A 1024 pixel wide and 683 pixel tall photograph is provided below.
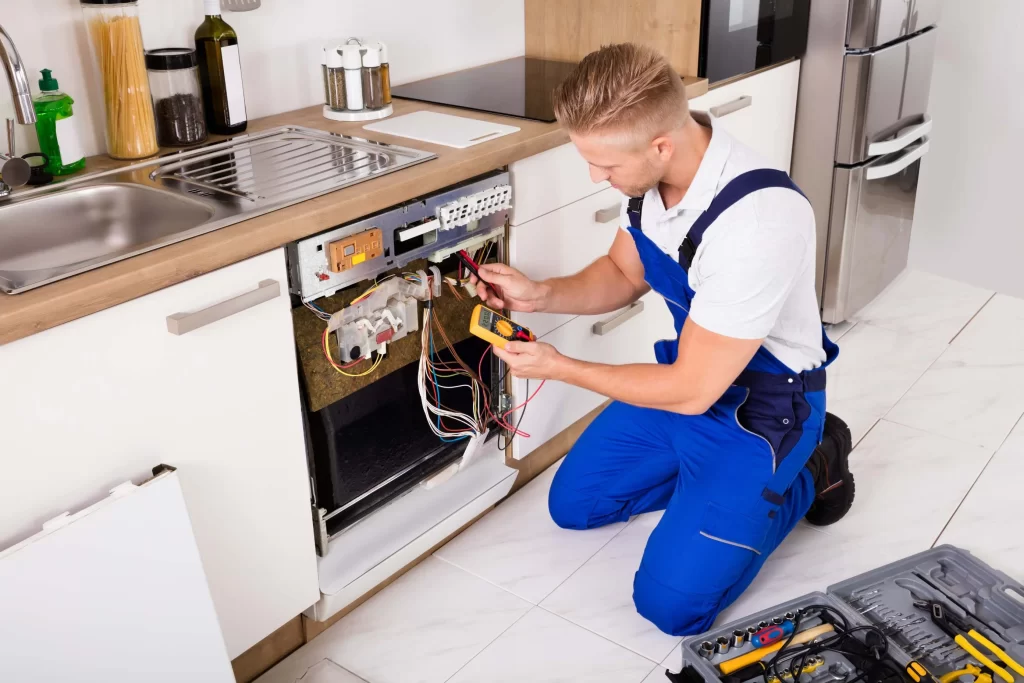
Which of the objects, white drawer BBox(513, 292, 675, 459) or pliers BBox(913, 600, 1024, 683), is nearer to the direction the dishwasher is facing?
the pliers

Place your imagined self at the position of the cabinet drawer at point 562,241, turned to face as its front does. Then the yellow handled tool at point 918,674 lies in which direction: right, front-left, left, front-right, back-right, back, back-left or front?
front

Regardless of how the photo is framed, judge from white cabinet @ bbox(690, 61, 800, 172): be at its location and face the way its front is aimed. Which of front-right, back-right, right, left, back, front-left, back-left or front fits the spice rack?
right

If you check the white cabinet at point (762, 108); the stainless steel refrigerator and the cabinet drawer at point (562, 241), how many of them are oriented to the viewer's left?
0

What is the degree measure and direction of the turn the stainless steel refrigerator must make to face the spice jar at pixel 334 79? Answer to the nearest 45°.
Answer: approximately 90° to its right

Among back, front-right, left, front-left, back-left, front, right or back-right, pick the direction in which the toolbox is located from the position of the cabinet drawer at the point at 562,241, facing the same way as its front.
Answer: front

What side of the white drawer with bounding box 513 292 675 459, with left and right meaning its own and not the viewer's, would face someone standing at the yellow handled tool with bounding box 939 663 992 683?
front

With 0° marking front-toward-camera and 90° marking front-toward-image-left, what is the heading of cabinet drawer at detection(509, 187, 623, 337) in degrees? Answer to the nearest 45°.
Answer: approximately 315°

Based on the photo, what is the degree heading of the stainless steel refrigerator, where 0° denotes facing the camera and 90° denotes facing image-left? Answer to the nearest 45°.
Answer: approximately 315°

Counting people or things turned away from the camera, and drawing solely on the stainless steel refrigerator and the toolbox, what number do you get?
0

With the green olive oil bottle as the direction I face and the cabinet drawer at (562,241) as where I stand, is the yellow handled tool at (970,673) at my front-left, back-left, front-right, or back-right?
back-left

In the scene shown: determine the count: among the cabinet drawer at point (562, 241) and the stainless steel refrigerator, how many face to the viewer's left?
0

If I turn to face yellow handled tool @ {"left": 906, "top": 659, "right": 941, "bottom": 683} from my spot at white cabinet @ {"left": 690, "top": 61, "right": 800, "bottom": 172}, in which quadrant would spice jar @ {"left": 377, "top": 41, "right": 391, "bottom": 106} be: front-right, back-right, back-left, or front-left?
front-right

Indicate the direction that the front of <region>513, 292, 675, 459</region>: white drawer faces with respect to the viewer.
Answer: facing the viewer and to the right of the viewer

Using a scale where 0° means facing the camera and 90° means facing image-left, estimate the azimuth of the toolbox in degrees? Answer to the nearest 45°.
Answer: approximately 45°

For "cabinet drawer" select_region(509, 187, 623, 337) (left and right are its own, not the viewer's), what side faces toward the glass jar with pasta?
right

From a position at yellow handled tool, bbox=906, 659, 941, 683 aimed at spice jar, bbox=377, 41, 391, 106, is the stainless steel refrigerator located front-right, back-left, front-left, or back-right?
front-right

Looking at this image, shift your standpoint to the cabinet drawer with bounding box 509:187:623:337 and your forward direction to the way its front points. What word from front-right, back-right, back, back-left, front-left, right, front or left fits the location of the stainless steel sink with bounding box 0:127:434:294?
right

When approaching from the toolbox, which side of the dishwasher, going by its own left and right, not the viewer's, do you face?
front

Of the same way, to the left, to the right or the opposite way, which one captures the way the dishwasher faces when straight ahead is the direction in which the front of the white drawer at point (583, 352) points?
the same way
